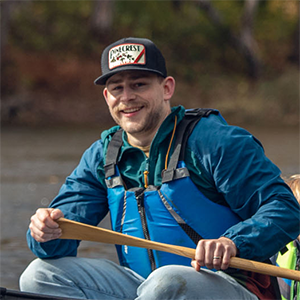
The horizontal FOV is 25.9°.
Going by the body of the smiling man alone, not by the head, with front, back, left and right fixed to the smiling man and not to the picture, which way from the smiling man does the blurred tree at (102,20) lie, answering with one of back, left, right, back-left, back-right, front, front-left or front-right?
back-right

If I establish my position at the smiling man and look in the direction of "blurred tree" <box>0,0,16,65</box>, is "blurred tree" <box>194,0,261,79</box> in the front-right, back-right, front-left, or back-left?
front-right

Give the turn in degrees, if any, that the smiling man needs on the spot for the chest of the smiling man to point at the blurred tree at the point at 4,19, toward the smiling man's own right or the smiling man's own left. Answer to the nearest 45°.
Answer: approximately 135° to the smiling man's own right

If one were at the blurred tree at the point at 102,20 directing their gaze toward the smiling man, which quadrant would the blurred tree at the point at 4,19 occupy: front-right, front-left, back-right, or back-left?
front-right

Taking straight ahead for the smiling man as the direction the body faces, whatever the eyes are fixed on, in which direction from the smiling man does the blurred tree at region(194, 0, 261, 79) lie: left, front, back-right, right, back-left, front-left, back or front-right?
back-right

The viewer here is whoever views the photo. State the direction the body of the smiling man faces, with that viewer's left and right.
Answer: facing the viewer and to the left of the viewer
